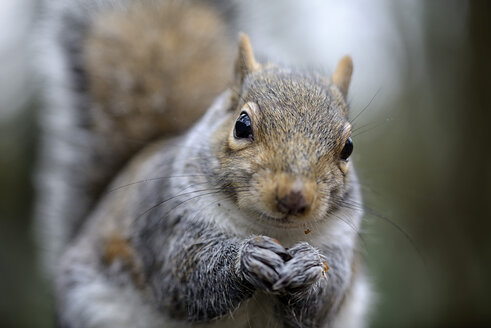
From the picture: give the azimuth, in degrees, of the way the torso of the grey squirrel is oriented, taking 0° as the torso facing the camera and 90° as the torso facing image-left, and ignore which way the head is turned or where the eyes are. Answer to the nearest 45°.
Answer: approximately 315°
